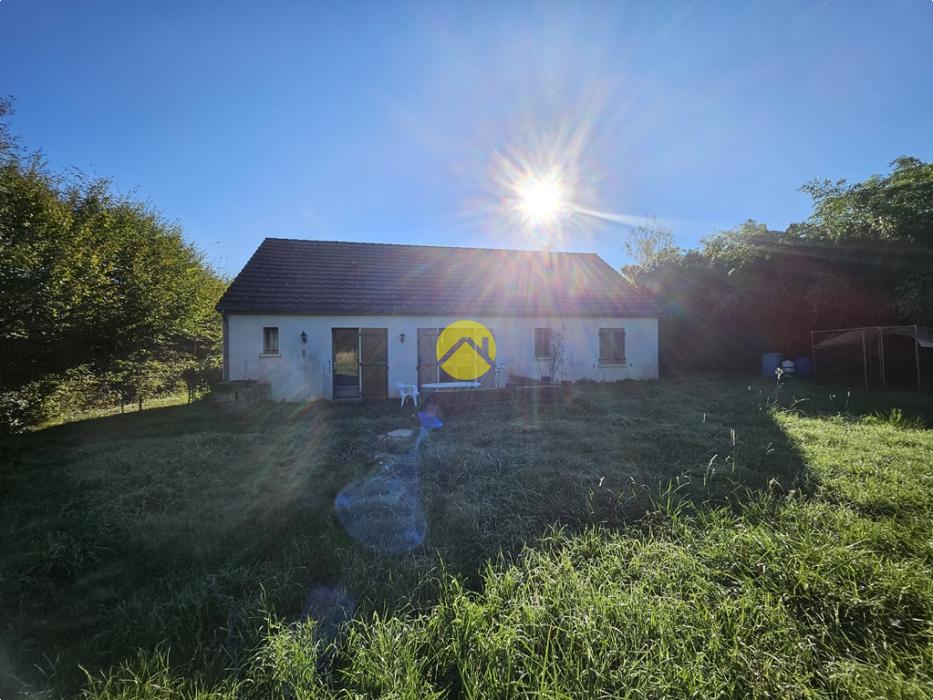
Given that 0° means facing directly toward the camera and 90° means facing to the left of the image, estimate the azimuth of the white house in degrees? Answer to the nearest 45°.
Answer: approximately 0°

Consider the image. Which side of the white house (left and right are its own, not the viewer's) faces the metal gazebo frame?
left

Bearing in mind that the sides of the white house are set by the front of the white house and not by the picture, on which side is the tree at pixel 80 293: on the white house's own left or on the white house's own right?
on the white house's own right

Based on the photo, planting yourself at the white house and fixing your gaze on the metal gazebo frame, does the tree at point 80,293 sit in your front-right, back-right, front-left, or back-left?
back-right

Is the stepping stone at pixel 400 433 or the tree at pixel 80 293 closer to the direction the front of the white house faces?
the stepping stone

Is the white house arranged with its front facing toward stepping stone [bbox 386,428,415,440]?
yes
